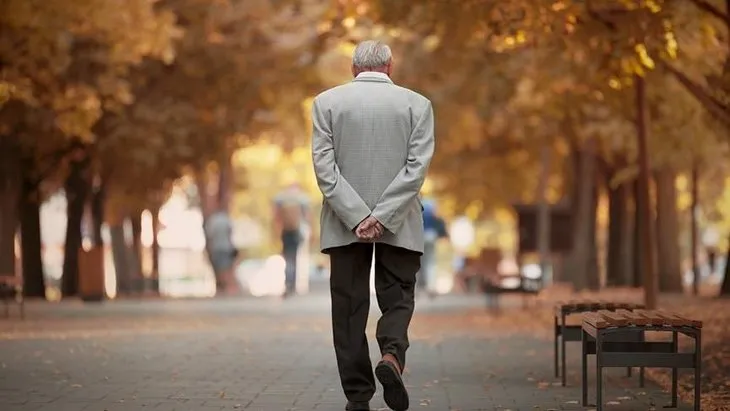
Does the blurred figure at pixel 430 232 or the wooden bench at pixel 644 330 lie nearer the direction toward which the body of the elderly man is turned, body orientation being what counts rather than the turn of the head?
the blurred figure

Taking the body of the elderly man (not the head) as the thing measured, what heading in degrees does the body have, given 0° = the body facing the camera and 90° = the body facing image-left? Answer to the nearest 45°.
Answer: approximately 180°

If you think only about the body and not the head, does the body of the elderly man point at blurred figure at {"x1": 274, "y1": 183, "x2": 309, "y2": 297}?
yes

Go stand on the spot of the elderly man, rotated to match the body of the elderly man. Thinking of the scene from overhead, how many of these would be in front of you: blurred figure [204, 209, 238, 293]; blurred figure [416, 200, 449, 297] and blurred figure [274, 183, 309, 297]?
3

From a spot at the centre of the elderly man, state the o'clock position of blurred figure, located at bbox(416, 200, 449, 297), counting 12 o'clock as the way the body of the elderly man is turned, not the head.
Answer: The blurred figure is roughly at 12 o'clock from the elderly man.

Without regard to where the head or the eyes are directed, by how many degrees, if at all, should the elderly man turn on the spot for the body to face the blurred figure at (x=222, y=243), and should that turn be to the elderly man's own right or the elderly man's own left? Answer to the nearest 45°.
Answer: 0° — they already face them

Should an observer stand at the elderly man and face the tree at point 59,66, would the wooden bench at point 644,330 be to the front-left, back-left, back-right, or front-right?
back-right

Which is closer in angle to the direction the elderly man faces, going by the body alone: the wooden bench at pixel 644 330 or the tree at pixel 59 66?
the tree

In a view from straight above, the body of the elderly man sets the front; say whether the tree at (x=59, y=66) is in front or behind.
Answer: in front

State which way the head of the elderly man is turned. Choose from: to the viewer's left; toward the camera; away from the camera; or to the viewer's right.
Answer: away from the camera
